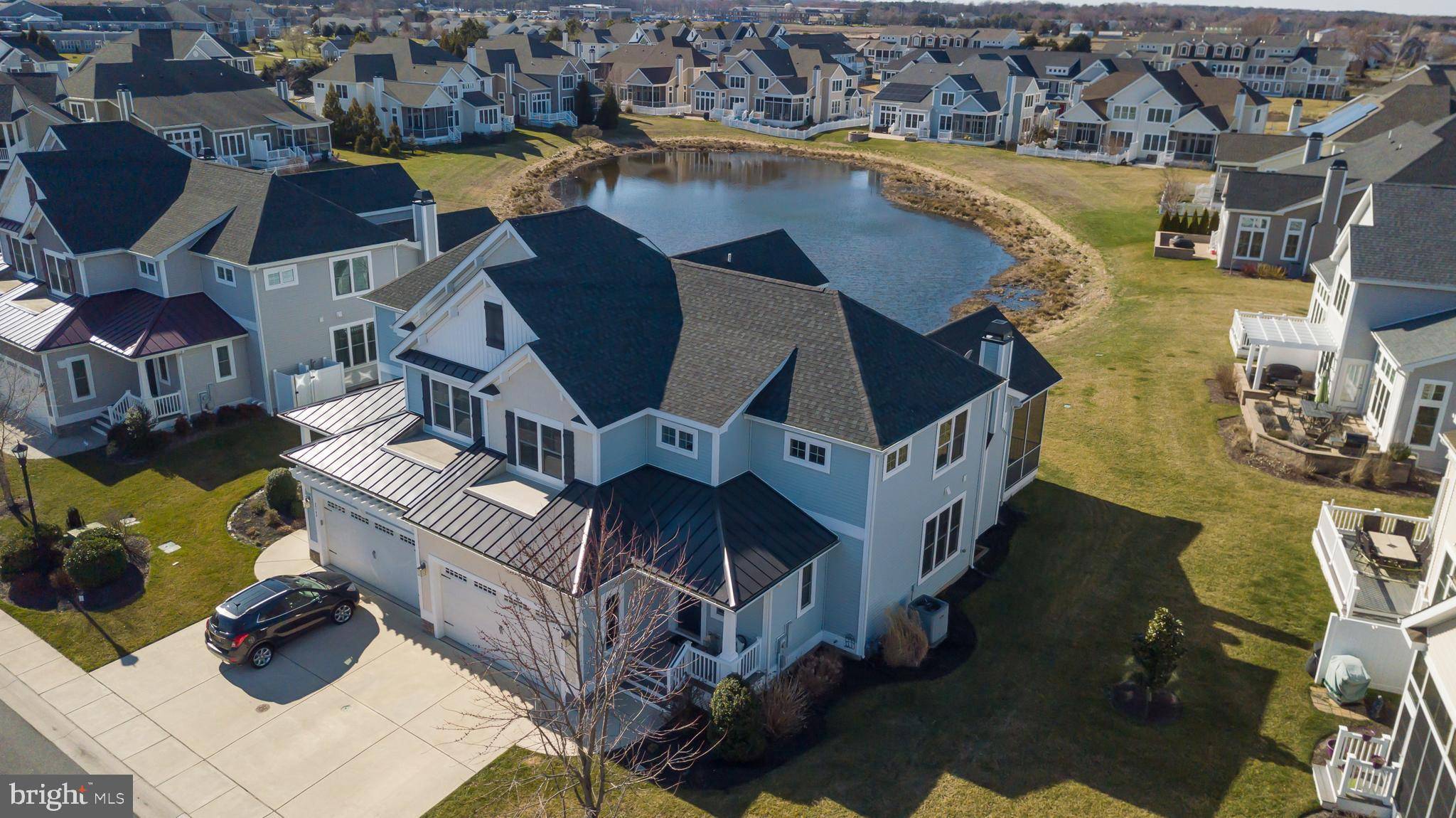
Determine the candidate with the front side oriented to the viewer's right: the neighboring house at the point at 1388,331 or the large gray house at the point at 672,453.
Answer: the neighboring house

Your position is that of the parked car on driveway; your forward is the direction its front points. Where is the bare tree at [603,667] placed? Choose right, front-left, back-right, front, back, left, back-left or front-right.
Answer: right

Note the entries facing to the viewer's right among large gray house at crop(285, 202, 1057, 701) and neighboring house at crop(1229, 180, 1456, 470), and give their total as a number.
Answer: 1

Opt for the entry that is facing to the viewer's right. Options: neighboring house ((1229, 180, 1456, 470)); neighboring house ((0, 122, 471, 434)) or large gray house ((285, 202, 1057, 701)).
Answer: neighboring house ((1229, 180, 1456, 470))

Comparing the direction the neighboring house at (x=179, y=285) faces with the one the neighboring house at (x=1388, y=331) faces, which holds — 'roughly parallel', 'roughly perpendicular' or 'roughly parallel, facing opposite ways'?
roughly perpendicular

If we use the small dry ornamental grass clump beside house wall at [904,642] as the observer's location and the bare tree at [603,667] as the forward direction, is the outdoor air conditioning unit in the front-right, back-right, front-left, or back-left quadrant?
back-right

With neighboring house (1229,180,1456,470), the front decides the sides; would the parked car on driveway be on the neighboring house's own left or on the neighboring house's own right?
on the neighboring house's own right

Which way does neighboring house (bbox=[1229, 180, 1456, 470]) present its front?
to the viewer's right

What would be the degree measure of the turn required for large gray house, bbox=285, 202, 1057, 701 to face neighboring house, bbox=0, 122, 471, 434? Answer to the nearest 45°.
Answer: approximately 90° to its right

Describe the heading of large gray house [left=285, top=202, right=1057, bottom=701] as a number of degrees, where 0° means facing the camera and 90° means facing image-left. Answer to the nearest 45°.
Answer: approximately 45°

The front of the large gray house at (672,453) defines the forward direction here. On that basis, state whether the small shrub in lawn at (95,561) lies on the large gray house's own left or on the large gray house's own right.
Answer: on the large gray house's own right

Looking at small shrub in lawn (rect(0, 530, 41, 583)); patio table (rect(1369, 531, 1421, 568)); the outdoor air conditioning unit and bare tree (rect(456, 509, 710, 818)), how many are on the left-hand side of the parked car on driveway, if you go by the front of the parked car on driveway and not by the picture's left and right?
1

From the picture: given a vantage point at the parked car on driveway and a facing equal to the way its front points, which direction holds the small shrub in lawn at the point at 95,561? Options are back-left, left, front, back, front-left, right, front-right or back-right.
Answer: left
